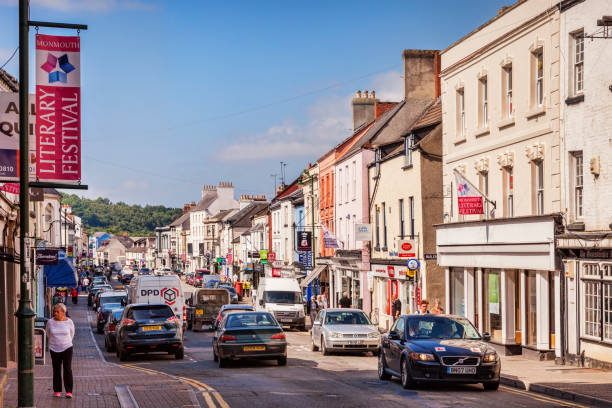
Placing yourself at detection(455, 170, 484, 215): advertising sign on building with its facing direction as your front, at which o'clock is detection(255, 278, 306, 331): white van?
The white van is roughly at 5 o'clock from the advertising sign on building.

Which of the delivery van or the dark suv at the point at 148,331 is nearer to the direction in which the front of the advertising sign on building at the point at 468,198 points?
the dark suv

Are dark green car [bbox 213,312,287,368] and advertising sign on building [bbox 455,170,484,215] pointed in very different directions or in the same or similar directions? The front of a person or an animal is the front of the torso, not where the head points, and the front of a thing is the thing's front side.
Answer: very different directions

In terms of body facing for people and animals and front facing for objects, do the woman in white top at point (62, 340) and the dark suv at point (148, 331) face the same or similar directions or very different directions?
very different directions

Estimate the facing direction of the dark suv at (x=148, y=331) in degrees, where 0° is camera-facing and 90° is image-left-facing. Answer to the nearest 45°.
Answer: approximately 180°

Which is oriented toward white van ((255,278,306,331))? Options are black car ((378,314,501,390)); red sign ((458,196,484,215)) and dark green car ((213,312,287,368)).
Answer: dark green car ((213,312,287,368))

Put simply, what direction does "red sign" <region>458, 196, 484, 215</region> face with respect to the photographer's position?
facing the viewer

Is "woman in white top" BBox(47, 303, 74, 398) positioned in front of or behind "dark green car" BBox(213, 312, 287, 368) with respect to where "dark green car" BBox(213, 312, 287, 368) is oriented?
behind

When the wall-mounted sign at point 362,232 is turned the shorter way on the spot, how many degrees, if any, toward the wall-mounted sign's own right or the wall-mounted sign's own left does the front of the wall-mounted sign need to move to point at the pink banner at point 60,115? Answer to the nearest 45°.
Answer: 0° — it already faces it

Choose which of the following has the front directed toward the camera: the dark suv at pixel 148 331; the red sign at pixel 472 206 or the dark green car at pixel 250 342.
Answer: the red sign

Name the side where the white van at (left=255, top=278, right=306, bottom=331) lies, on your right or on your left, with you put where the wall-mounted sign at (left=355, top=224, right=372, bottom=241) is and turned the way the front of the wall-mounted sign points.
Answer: on your right

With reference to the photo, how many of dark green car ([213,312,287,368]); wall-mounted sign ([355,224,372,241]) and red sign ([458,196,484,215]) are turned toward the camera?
2

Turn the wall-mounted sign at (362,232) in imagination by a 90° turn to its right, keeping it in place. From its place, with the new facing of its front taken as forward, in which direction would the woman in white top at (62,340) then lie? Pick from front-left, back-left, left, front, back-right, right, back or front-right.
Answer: left

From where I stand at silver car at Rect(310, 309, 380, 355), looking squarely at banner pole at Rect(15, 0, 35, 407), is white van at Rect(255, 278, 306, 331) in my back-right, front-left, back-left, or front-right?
back-right

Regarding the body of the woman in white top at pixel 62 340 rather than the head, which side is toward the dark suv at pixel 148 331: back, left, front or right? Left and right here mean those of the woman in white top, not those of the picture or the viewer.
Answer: back

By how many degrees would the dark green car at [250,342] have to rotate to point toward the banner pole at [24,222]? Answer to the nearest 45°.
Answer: approximately 180°

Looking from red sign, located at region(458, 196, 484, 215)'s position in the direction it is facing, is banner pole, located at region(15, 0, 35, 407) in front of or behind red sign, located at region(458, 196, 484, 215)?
in front

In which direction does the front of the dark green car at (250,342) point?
away from the camera
